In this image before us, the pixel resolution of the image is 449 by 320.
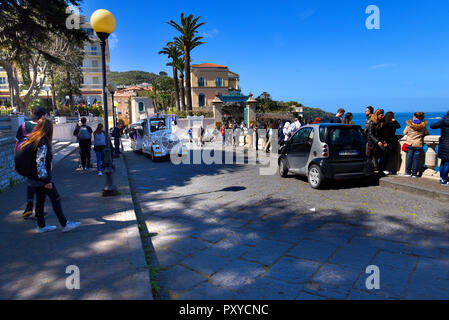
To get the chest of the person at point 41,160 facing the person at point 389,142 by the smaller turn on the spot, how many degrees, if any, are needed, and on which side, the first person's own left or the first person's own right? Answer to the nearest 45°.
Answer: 0° — they already face them

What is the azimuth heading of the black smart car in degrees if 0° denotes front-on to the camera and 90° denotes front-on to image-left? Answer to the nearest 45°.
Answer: approximately 135°

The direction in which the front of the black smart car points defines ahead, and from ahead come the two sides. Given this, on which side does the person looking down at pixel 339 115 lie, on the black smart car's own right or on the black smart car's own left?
on the black smart car's own right

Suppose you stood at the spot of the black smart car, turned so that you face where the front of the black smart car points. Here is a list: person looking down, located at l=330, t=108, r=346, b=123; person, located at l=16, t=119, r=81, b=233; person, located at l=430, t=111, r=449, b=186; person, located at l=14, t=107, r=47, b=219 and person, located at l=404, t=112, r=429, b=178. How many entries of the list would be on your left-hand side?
2
